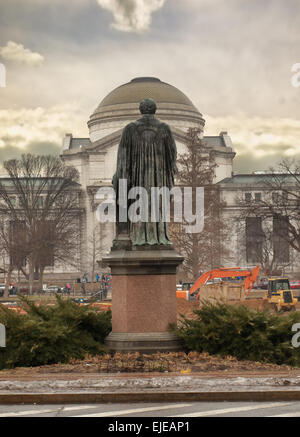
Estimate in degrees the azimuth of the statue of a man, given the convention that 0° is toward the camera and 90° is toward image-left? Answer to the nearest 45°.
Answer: approximately 180°

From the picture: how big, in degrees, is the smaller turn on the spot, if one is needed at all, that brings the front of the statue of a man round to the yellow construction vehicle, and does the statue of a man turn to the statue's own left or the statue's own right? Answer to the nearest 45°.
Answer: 0° — it already faces it
